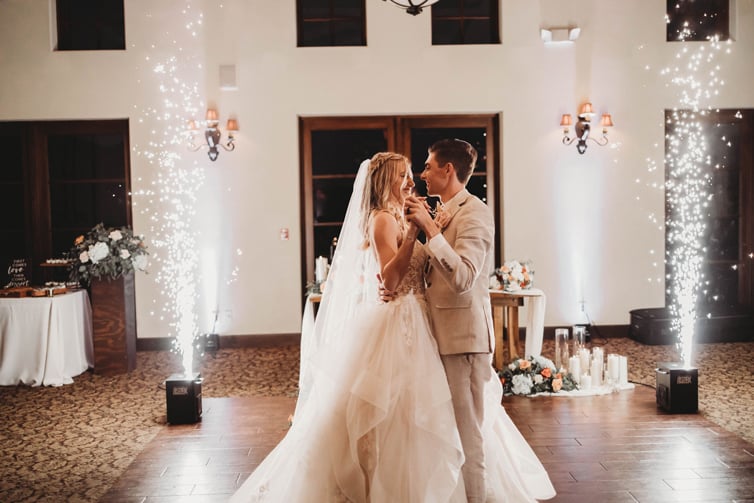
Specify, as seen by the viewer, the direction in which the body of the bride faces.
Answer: to the viewer's right

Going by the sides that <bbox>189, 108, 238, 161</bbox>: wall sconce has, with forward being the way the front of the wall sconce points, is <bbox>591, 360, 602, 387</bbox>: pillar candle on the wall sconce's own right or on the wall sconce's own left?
on the wall sconce's own left

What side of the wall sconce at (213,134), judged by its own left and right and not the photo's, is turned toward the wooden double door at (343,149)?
left

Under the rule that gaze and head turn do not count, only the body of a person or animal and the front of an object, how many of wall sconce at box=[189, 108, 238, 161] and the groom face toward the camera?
1

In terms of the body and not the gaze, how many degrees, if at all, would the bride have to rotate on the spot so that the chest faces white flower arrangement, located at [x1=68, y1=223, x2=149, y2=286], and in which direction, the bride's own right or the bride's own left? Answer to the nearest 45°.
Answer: approximately 135° to the bride's own left

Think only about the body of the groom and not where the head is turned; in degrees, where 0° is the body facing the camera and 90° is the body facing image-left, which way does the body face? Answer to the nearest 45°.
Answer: approximately 90°

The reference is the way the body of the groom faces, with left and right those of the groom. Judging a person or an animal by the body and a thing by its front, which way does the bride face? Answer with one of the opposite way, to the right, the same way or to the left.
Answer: the opposite way

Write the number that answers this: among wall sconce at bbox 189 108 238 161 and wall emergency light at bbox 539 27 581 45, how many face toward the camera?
2
